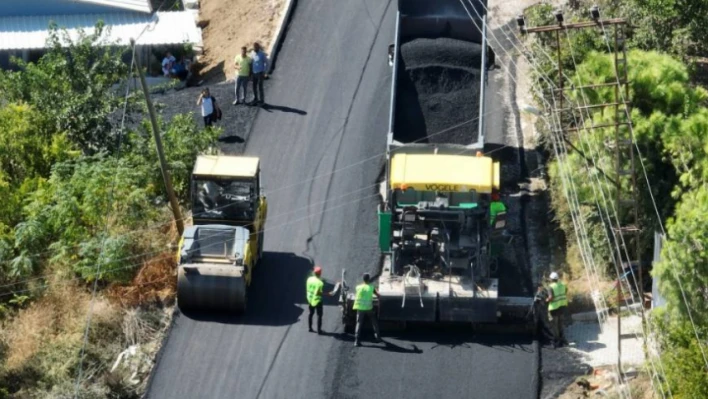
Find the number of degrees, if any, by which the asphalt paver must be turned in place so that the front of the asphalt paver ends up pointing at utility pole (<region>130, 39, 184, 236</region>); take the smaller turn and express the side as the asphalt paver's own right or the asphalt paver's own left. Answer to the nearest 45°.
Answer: approximately 90° to the asphalt paver's own left

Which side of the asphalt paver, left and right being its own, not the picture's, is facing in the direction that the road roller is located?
left

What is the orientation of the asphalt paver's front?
away from the camera

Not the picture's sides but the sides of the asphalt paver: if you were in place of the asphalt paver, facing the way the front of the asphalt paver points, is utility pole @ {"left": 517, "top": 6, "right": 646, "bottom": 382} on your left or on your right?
on your right
